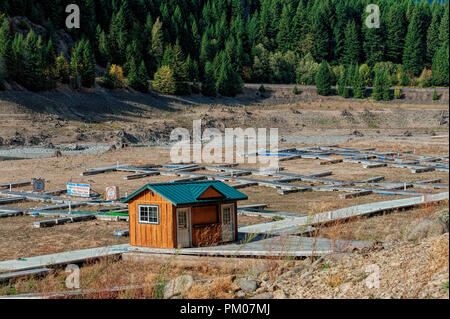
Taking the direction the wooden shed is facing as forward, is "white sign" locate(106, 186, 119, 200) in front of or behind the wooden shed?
behind

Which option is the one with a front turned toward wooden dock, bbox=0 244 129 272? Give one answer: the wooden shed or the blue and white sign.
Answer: the blue and white sign

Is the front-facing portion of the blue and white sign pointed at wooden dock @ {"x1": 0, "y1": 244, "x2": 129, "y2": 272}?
yes

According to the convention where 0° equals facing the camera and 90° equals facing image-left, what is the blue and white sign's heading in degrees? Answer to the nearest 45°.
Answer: approximately 0°

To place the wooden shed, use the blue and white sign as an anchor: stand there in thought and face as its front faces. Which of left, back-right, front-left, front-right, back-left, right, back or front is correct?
front

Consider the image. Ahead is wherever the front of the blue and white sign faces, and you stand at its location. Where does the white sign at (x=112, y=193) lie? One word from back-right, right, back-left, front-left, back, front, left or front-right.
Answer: front-left

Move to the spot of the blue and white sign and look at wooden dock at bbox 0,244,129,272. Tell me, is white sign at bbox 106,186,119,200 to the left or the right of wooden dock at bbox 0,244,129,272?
left

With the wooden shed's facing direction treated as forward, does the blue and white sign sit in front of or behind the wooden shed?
behind

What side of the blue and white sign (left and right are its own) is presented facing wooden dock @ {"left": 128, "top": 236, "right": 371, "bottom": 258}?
front

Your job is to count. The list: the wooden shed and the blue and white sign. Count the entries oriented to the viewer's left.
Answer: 0

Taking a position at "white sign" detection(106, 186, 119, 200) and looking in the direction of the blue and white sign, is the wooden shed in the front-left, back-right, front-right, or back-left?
back-left
